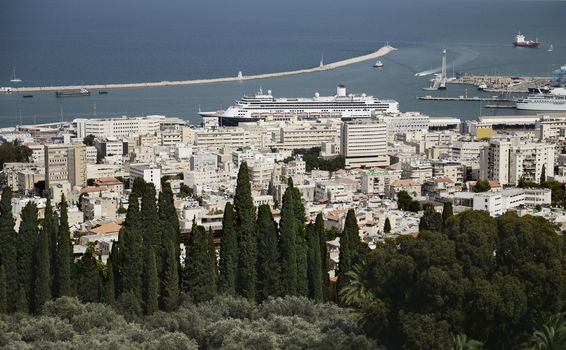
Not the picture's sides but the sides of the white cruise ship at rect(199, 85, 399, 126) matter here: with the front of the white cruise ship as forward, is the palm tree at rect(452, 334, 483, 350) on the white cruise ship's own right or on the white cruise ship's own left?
on the white cruise ship's own left

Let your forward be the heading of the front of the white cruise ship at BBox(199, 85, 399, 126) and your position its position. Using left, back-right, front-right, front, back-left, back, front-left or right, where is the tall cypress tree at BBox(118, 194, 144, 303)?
left

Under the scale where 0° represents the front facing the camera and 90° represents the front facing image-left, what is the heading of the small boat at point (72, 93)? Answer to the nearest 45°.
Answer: approximately 90°

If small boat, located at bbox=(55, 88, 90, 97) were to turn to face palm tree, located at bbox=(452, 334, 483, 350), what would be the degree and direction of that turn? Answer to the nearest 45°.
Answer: approximately 90° to its left

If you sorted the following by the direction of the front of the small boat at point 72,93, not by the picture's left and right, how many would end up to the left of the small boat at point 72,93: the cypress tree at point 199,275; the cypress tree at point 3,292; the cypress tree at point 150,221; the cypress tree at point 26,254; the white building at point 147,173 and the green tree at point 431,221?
6

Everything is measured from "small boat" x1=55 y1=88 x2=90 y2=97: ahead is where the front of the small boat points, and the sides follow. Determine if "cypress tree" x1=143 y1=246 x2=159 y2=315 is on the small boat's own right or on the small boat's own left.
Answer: on the small boat's own left

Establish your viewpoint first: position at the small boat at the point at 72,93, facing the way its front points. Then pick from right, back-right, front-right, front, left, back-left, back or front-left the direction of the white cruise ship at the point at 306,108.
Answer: back-left

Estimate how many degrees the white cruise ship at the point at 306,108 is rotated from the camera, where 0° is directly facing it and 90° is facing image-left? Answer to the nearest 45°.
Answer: approximately 90°

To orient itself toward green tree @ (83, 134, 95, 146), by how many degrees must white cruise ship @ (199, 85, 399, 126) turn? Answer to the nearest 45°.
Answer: approximately 45° to its left

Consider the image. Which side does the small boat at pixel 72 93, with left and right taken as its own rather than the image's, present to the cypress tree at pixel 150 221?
left

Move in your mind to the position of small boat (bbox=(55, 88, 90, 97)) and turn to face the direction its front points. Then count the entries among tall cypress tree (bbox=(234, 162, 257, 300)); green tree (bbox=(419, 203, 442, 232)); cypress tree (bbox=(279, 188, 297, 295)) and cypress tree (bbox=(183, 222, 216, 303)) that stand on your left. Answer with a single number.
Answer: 4

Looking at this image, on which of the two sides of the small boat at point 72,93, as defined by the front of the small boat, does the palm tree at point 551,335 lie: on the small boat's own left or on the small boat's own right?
on the small boat's own left

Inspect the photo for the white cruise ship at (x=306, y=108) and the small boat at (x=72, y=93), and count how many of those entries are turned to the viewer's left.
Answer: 2

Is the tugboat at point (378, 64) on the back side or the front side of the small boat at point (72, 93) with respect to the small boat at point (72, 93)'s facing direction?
on the back side

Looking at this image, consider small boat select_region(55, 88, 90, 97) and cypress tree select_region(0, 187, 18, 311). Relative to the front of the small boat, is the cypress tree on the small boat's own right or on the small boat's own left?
on the small boat's own left

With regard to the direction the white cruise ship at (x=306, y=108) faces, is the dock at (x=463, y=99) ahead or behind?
behind

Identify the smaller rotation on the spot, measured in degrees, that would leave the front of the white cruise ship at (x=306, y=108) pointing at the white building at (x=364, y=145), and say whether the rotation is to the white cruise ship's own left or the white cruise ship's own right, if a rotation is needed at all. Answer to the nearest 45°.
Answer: approximately 90° to the white cruise ship's own left

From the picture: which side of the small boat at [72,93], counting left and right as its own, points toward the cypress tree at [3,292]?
left
